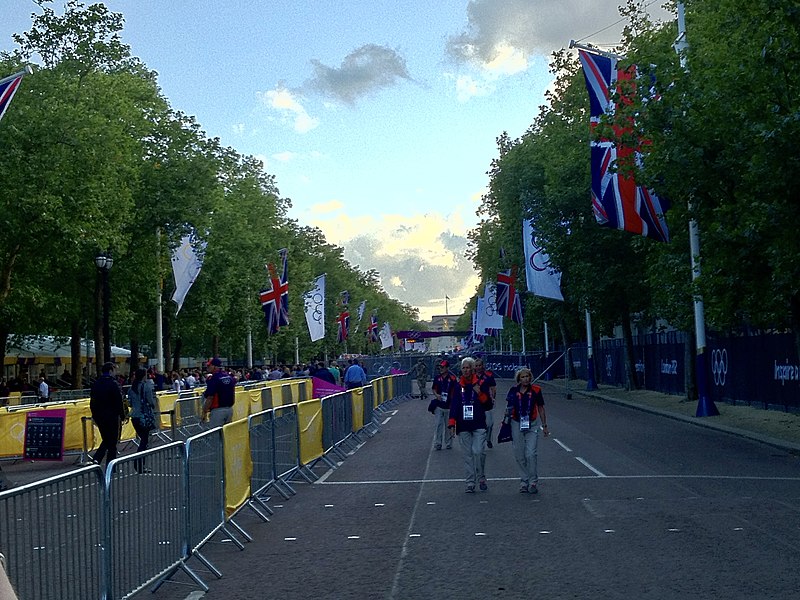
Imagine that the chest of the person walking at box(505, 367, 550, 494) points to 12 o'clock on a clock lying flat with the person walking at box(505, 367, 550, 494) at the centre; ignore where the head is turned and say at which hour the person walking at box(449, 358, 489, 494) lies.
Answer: the person walking at box(449, 358, 489, 494) is roughly at 3 o'clock from the person walking at box(505, 367, 550, 494).

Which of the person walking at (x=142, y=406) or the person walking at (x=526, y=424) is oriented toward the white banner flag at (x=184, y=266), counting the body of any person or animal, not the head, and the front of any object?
the person walking at (x=142, y=406)

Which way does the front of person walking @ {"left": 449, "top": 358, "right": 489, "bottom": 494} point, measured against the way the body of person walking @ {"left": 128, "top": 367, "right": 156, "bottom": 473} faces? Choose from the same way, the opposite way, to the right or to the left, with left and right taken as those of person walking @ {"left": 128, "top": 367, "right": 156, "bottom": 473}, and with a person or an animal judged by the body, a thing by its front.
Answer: the opposite way

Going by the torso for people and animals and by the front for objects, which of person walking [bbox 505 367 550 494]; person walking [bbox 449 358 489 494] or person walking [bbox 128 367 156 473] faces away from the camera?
person walking [bbox 128 367 156 473]

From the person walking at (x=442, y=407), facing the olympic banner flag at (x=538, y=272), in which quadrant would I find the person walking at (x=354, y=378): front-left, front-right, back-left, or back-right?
front-left

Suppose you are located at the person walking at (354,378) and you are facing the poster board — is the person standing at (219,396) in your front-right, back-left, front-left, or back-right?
front-left

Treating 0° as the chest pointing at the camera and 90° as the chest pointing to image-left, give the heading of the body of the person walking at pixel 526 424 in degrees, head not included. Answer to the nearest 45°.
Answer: approximately 0°

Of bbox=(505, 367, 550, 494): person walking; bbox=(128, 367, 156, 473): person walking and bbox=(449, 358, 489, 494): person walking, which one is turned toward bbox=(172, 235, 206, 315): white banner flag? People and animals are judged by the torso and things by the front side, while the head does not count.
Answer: bbox=(128, 367, 156, 473): person walking

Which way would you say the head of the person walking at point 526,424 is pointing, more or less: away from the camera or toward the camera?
toward the camera

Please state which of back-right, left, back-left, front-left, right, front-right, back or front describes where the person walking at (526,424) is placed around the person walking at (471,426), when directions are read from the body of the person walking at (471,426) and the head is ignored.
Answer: left

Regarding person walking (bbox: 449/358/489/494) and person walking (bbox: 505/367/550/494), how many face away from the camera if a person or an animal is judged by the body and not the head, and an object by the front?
0

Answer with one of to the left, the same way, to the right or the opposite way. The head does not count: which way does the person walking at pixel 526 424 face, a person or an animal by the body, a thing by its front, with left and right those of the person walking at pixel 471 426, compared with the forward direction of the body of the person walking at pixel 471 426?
the same way

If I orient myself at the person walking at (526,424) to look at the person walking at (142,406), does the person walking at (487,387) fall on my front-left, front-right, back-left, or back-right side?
front-right

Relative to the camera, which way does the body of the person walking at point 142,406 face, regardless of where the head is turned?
away from the camera

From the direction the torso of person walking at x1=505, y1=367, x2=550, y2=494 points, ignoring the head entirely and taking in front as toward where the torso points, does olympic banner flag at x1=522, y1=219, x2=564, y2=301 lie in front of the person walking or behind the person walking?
behind

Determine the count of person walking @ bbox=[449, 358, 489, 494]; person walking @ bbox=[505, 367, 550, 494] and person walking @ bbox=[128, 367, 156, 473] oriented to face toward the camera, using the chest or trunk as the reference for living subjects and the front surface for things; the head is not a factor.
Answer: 2

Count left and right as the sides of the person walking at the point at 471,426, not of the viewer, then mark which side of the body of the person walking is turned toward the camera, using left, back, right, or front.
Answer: front

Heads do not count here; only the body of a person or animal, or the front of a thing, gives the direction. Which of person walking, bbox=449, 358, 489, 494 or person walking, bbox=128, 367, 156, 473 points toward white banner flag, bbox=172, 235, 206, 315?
person walking, bbox=128, 367, 156, 473
